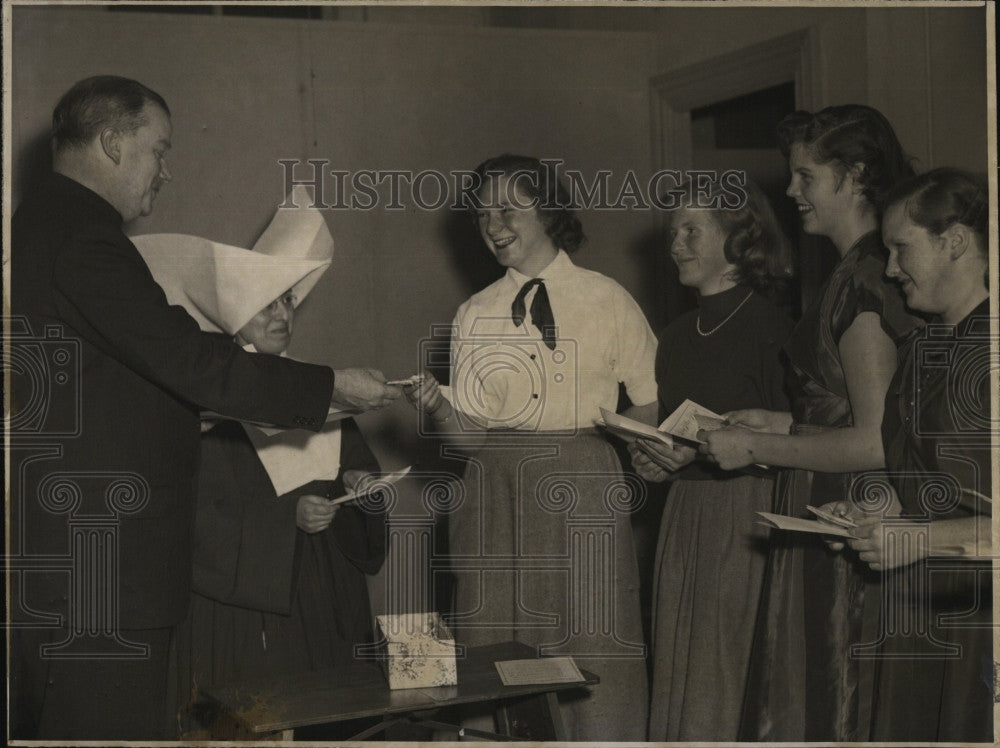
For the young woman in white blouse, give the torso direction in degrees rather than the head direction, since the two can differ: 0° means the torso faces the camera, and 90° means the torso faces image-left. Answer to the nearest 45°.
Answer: approximately 45°

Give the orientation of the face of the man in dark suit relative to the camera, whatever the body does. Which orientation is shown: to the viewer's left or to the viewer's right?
to the viewer's right

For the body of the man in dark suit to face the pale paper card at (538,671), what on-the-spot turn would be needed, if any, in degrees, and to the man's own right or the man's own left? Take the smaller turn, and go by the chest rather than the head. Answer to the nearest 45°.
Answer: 0° — they already face it

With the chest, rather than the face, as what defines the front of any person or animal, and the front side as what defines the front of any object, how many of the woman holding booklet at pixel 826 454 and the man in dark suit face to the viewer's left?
1

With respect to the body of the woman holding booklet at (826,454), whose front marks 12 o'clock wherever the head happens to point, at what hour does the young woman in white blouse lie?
The young woman in white blouse is roughly at 12 o'clock from the woman holding booklet.

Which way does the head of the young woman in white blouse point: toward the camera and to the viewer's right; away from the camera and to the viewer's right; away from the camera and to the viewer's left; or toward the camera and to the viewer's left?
toward the camera and to the viewer's left

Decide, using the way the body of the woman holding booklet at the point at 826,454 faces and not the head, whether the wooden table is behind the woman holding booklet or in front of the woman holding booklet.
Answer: in front

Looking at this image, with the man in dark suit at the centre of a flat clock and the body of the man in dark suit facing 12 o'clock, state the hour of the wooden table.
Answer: The wooden table is roughly at 1 o'clock from the man in dark suit.

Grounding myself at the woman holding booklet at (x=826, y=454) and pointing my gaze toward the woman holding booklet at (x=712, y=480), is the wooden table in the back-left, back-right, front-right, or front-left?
front-left

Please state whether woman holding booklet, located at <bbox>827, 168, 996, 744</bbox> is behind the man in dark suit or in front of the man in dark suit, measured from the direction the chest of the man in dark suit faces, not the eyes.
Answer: in front

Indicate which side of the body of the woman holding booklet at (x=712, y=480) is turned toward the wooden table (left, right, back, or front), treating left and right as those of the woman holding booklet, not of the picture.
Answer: front

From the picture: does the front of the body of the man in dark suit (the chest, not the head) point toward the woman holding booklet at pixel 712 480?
yes

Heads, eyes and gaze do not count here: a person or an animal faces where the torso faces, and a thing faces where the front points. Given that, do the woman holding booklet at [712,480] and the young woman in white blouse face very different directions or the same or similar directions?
same or similar directions

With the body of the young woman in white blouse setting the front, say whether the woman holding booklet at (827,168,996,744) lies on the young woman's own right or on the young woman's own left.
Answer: on the young woman's own left

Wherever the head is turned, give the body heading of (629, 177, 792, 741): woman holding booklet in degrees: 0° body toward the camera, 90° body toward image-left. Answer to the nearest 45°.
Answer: approximately 45°

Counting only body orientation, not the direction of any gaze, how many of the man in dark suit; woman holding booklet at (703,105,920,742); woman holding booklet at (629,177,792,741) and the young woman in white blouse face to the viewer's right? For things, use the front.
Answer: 1

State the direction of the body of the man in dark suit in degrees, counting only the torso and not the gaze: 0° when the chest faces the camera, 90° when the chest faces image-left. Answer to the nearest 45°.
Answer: approximately 270°

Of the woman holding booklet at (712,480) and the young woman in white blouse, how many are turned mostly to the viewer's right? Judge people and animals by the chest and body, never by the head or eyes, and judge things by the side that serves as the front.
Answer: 0
